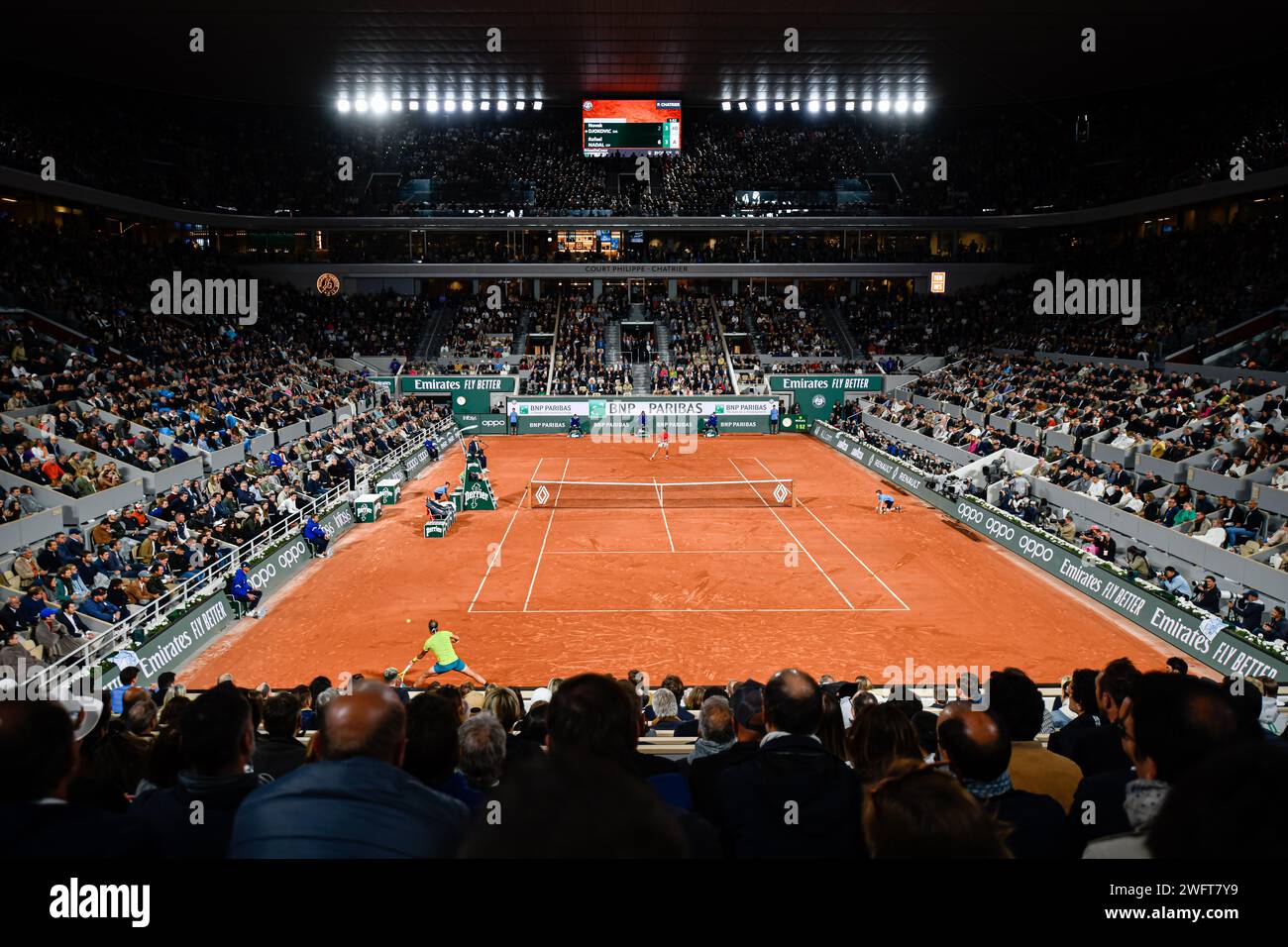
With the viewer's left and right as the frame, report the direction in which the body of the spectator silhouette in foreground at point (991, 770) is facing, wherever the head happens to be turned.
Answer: facing away from the viewer

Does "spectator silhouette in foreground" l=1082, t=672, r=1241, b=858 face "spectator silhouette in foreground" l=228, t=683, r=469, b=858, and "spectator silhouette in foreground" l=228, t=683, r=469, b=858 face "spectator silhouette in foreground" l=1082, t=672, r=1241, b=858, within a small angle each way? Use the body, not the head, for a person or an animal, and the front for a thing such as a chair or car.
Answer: no

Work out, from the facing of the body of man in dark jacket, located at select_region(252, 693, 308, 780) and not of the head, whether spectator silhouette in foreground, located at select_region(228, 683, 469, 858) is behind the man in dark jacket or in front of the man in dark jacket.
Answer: behind

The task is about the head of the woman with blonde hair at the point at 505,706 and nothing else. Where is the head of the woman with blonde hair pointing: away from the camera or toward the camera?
away from the camera

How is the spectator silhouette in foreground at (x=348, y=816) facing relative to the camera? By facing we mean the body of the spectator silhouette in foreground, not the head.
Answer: away from the camera

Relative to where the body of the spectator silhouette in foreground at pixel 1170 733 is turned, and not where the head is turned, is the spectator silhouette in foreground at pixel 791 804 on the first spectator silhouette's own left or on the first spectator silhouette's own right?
on the first spectator silhouette's own left

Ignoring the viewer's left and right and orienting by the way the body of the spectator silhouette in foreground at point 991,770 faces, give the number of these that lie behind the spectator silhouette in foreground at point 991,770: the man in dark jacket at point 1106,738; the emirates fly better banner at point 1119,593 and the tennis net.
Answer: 0

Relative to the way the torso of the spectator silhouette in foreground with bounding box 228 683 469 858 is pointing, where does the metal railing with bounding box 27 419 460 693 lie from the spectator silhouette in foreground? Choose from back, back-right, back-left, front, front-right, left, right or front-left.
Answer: front

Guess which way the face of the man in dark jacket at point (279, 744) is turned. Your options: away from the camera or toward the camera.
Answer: away from the camera

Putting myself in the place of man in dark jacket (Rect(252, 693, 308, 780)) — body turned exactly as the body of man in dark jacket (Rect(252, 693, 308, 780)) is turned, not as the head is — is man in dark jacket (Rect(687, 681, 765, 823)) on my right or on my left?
on my right

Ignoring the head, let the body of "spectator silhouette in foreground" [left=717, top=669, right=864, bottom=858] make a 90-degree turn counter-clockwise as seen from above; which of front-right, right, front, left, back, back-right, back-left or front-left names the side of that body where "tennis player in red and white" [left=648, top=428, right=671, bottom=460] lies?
right

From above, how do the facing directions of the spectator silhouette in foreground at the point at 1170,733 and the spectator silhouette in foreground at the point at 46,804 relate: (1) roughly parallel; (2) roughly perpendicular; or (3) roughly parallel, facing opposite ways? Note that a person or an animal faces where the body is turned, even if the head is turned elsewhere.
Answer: roughly parallel

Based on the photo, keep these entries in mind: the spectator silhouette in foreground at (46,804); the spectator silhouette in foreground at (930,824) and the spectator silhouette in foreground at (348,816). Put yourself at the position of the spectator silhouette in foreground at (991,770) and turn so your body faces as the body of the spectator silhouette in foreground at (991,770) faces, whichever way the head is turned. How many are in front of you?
0

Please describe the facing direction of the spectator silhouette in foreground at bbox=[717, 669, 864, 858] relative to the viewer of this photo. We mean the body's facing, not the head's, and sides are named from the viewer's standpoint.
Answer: facing away from the viewer
